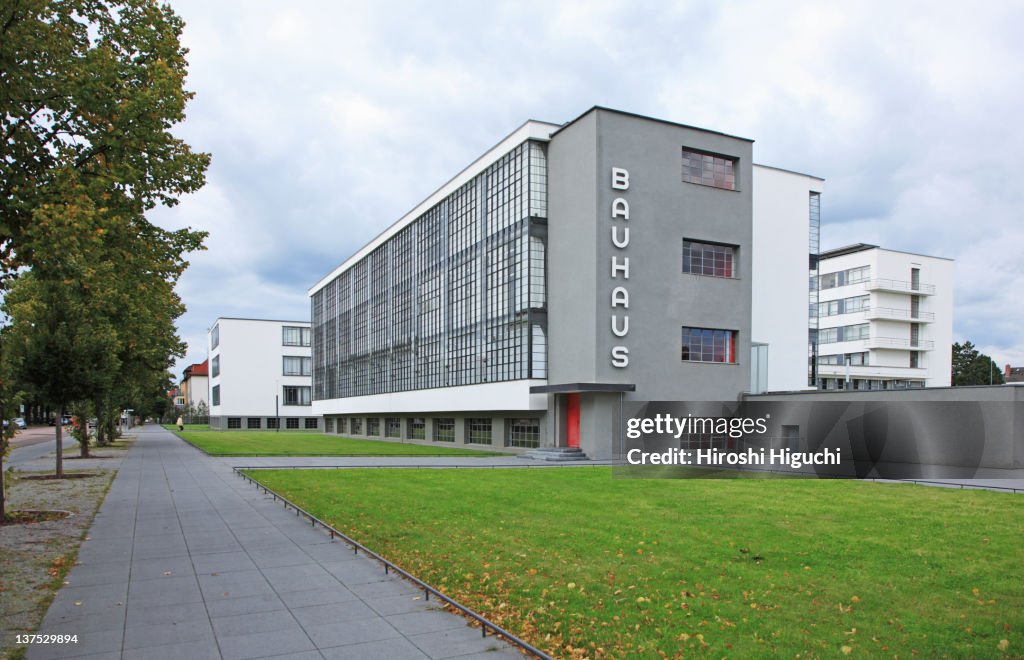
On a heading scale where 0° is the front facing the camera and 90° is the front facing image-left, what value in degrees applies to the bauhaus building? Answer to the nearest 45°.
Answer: approximately 315°

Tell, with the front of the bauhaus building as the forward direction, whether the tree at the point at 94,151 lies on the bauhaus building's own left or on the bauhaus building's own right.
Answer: on the bauhaus building's own right
